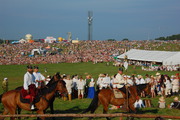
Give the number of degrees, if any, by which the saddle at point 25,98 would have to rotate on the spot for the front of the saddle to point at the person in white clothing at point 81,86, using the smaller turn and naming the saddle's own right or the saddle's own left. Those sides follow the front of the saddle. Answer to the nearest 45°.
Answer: approximately 45° to the saddle's own left

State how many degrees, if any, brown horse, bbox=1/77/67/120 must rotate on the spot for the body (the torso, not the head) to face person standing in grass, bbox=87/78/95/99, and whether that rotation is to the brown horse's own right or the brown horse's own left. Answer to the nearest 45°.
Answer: approximately 45° to the brown horse's own left

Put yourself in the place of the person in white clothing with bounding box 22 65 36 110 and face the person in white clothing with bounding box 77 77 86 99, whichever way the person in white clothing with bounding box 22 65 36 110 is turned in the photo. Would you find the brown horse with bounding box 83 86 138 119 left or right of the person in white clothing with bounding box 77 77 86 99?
right

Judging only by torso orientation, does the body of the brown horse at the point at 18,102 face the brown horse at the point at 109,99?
yes

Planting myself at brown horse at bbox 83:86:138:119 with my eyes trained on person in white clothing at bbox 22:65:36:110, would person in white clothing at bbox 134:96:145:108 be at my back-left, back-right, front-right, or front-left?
back-right

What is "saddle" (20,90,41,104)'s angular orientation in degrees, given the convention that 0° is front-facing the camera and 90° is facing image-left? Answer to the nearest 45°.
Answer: approximately 270°

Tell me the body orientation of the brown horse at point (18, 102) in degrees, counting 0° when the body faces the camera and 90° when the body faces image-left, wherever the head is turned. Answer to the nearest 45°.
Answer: approximately 270°
